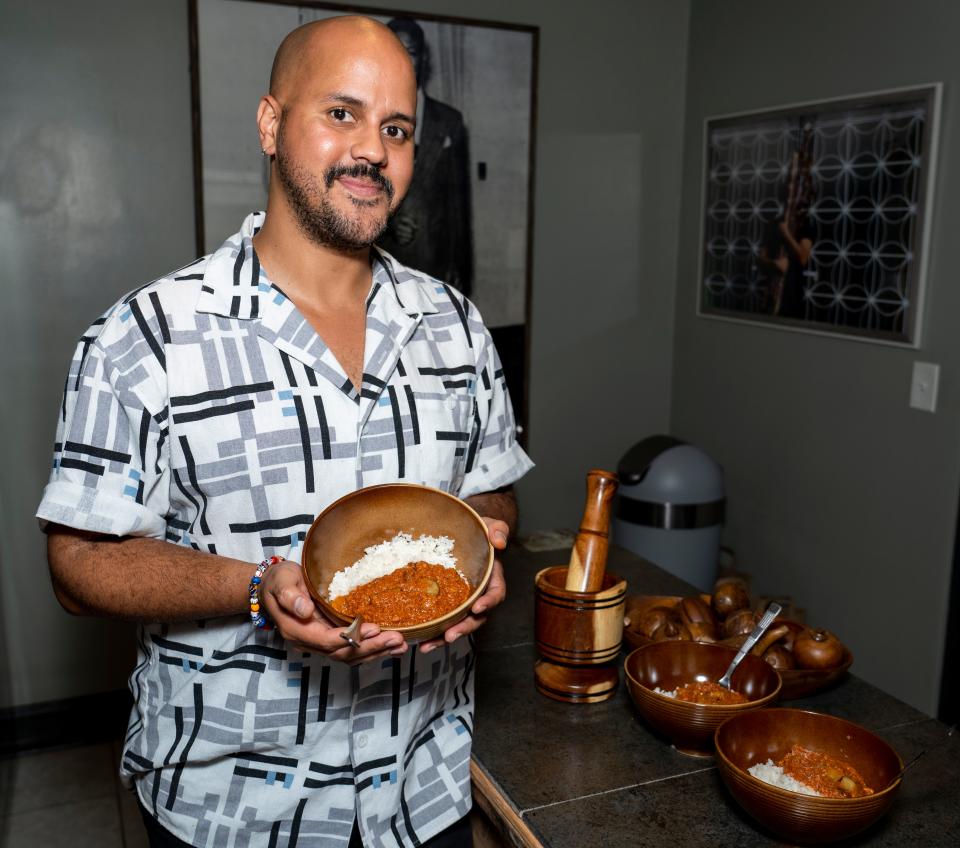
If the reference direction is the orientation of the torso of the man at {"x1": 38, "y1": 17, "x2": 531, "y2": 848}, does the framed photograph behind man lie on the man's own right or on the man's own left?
on the man's own left

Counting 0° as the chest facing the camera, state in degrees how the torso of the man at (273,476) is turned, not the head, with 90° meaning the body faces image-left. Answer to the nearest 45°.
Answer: approximately 315°

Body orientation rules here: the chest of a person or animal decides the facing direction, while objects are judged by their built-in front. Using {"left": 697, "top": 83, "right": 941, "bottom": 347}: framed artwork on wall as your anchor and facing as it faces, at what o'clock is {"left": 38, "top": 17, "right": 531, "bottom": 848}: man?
The man is roughly at 11 o'clock from the framed artwork on wall.

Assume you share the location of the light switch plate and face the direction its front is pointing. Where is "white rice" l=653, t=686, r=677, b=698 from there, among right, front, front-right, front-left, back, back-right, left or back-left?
front-left

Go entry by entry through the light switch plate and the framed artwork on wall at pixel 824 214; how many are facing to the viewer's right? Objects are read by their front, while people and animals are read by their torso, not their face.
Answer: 0

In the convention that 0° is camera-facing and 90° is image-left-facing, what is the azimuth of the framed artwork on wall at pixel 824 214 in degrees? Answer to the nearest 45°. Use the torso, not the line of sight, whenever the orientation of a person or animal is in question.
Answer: approximately 45°

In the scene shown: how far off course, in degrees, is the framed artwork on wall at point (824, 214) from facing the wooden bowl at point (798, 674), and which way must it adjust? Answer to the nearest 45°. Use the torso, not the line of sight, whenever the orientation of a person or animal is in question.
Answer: approximately 45° to its left

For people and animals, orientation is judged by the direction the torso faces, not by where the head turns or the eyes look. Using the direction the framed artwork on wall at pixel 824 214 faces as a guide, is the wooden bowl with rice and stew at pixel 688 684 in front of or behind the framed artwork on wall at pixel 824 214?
in front
